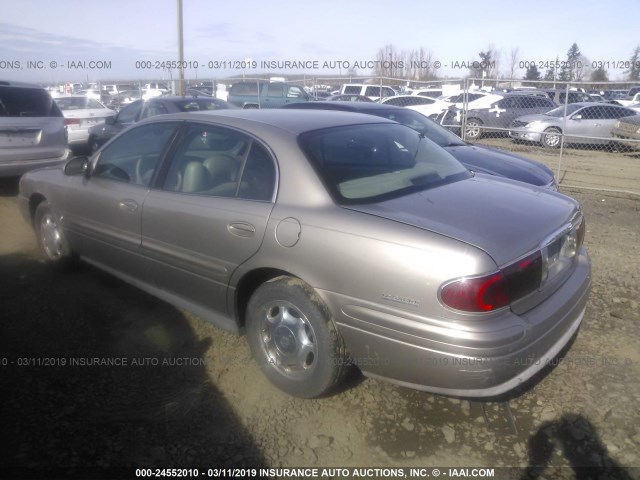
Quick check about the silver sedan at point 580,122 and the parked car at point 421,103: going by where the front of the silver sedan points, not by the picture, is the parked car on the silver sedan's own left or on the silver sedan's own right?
on the silver sedan's own right

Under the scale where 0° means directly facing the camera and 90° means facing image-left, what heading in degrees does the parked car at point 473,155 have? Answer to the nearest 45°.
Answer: approximately 315°

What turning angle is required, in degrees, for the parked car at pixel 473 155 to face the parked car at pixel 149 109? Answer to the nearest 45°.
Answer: approximately 180°

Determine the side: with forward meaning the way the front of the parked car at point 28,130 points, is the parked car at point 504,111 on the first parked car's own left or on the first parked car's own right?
on the first parked car's own right

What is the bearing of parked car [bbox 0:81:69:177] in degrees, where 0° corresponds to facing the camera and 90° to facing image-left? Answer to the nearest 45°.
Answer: approximately 180°

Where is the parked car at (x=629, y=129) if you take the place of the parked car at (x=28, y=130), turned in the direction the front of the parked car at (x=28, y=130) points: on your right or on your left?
on your right

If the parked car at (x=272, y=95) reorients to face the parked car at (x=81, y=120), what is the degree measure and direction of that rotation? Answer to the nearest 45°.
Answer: approximately 135° to its right

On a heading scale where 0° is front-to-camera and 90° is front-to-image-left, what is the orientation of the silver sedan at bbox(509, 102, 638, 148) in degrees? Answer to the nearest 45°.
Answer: approximately 45°

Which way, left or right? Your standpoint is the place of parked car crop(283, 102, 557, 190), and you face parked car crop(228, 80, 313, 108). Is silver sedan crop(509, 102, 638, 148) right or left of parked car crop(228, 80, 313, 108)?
right

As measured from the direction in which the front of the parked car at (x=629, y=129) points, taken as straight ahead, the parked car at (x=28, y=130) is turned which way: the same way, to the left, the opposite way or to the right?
to the right

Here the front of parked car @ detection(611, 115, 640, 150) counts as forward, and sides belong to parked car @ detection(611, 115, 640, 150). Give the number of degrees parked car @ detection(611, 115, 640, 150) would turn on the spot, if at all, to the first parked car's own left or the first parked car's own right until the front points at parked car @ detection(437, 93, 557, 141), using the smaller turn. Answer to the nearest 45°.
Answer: approximately 90° to the first parked car's own right

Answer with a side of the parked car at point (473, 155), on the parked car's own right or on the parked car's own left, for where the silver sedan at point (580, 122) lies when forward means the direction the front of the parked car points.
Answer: on the parked car's own left

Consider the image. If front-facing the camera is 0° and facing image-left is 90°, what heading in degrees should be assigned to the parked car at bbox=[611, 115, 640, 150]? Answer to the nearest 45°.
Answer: approximately 45°
